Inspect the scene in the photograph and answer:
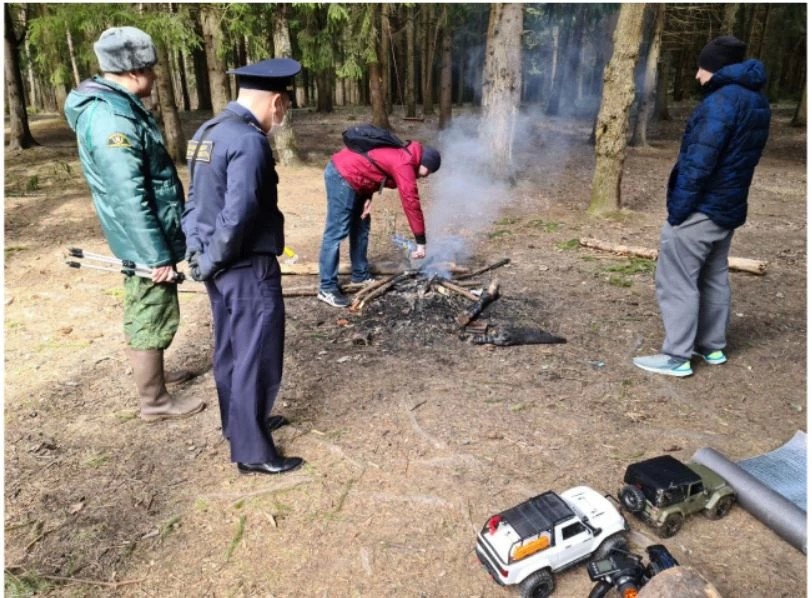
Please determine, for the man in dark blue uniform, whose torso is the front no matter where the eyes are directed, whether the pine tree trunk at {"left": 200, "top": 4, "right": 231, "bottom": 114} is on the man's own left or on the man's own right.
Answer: on the man's own left

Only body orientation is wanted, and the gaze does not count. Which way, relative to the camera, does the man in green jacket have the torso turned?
to the viewer's right

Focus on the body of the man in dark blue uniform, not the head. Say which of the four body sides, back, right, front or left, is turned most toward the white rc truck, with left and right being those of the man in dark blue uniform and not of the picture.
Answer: right

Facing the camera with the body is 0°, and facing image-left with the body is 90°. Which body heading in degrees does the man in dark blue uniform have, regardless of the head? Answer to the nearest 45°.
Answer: approximately 225°

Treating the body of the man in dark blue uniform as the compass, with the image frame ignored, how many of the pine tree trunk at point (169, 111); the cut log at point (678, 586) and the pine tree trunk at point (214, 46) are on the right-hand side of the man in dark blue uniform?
1

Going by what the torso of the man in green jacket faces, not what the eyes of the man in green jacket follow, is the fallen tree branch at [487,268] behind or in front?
in front

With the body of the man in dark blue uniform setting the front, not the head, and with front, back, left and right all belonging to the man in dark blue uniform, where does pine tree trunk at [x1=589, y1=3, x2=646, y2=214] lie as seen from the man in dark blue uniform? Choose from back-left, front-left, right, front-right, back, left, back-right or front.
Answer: front

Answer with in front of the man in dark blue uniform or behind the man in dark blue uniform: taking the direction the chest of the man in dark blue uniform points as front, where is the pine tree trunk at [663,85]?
in front

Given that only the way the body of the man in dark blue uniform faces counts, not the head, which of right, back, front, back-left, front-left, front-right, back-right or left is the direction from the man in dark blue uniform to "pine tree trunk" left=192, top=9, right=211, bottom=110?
front-left

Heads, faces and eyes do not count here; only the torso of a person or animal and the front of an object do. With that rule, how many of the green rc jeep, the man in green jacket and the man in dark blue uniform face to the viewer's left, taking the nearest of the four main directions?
0

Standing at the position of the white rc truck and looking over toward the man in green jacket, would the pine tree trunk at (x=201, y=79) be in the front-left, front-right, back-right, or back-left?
front-right

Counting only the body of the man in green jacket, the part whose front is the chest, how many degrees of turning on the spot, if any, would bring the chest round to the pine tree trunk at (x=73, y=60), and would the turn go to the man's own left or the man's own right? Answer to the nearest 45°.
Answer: approximately 90° to the man's own left

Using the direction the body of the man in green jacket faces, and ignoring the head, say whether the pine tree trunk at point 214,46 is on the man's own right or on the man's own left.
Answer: on the man's own left

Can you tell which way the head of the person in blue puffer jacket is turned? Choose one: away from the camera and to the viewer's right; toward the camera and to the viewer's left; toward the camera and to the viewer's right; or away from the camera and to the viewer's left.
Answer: away from the camera and to the viewer's left

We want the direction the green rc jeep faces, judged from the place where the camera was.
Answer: facing away from the viewer and to the right of the viewer

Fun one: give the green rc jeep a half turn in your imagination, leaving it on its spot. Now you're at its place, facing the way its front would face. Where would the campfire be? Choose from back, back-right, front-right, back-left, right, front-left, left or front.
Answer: right
